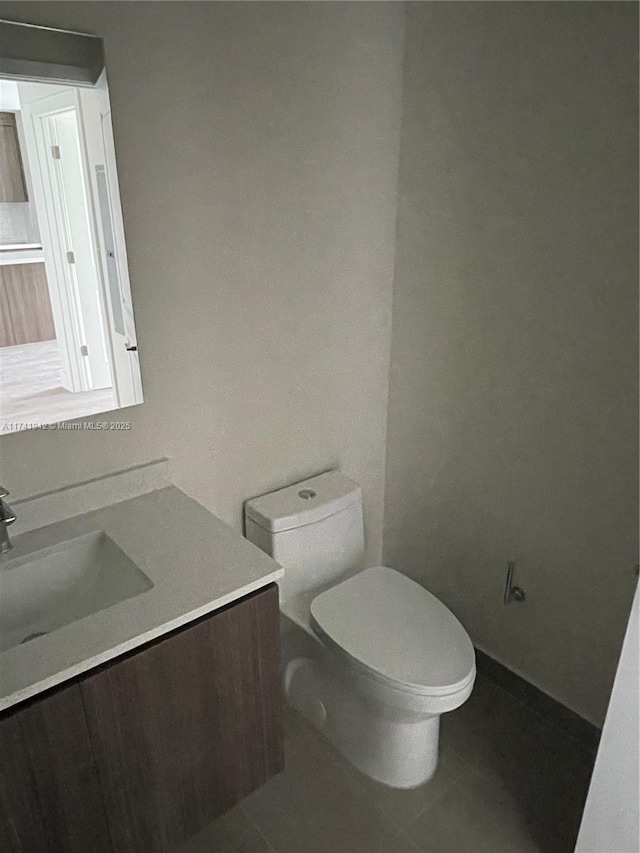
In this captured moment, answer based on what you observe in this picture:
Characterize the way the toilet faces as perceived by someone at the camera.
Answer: facing the viewer and to the right of the viewer

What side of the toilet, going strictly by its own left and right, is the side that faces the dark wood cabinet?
right

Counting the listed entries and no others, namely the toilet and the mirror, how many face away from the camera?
0

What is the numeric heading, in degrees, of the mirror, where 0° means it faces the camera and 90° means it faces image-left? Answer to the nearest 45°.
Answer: approximately 315°
